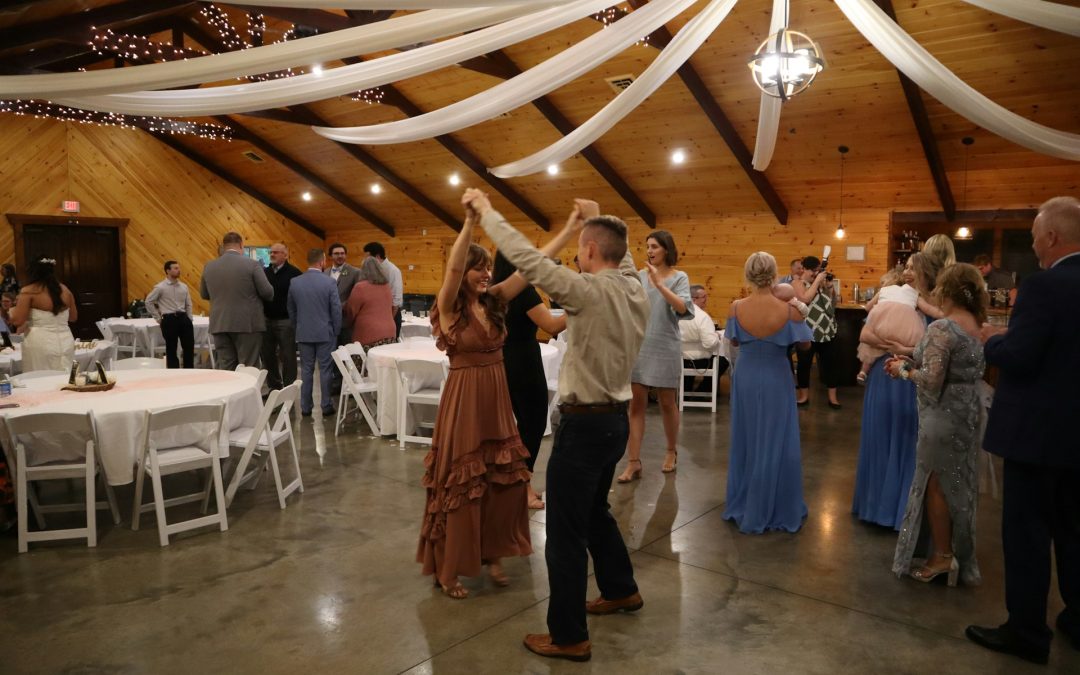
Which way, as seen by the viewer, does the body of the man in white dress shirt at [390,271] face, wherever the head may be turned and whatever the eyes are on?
to the viewer's left

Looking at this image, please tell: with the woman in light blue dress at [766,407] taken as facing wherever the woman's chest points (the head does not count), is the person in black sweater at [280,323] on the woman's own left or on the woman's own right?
on the woman's own left

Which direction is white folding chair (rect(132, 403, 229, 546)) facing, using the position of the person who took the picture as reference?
facing away from the viewer and to the left of the viewer

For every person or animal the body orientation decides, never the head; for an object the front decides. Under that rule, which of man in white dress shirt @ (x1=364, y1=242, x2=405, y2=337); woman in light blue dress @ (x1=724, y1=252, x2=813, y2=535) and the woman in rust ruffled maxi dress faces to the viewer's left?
the man in white dress shirt

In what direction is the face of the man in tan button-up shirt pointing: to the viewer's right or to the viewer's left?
to the viewer's left

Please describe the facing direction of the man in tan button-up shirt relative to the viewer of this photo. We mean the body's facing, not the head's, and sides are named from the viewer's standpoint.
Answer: facing away from the viewer and to the left of the viewer

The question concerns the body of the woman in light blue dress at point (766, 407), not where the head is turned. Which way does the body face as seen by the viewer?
away from the camera

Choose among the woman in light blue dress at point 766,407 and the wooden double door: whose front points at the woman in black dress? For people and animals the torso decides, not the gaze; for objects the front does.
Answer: the wooden double door

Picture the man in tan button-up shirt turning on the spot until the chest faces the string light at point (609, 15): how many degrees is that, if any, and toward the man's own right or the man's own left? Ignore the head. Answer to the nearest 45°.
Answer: approximately 45° to the man's own right

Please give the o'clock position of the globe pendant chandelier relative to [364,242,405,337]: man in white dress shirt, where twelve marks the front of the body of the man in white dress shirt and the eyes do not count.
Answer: The globe pendant chandelier is roughly at 8 o'clock from the man in white dress shirt.

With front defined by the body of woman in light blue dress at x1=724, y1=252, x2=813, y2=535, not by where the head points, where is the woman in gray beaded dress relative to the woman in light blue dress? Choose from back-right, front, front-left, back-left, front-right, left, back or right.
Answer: back-right

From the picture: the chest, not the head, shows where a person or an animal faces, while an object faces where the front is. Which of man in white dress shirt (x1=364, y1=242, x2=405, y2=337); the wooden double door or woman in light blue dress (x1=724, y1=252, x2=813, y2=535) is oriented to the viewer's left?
the man in white dress shirt
